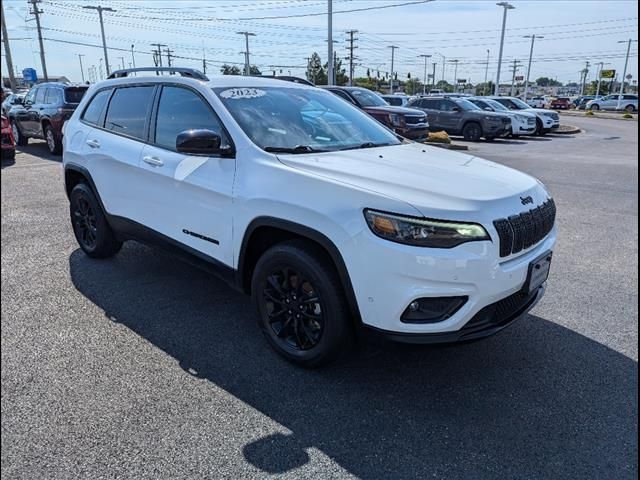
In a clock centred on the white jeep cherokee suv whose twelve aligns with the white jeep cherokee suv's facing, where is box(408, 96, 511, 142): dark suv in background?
The dark suv in background is roughly at 8 o'clock from the white jeep cherokee suv.

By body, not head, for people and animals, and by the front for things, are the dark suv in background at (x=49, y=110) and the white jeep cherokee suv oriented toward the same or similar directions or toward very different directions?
very different directions

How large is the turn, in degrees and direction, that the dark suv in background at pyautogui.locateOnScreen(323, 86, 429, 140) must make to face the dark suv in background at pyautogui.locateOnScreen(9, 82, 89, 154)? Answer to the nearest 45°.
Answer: approximately 135° to its right

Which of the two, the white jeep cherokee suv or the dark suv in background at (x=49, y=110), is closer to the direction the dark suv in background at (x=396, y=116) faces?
the white jeep cherokee suv

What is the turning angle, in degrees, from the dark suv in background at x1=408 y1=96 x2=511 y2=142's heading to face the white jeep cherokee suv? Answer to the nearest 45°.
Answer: approximately 45° to its right

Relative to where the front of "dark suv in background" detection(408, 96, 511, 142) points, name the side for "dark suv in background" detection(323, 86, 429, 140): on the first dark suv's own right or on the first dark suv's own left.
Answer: on the first dark suv's own right

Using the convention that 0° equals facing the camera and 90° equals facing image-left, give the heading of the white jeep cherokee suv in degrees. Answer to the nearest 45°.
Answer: approximately 315°

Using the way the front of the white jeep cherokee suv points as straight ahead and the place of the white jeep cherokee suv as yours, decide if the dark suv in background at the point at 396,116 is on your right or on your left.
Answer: on your left

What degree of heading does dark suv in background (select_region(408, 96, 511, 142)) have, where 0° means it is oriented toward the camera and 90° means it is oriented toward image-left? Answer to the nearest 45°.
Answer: approximately 315°

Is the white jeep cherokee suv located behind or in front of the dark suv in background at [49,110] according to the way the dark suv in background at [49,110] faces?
behind
